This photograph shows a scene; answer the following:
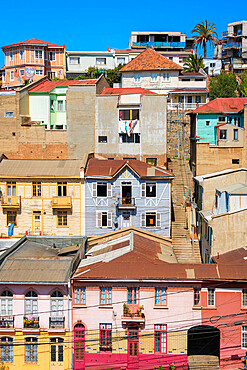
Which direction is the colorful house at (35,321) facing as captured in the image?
toward the camera
